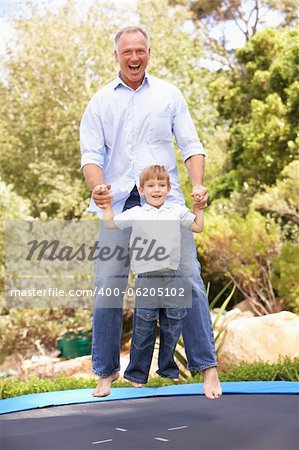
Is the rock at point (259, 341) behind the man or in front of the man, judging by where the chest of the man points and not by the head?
behind

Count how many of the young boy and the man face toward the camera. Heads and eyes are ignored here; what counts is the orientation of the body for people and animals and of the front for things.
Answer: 2

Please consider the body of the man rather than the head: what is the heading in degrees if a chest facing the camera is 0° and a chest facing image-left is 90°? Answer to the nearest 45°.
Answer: approximately 0°

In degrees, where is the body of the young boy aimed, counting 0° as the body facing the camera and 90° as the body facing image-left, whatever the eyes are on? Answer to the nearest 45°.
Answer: approximately 0°

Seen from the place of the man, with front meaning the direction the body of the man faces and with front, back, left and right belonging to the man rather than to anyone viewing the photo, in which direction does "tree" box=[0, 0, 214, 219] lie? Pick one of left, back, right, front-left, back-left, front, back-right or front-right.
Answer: back

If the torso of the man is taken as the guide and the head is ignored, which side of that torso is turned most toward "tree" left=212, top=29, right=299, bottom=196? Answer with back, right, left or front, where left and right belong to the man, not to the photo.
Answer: back
